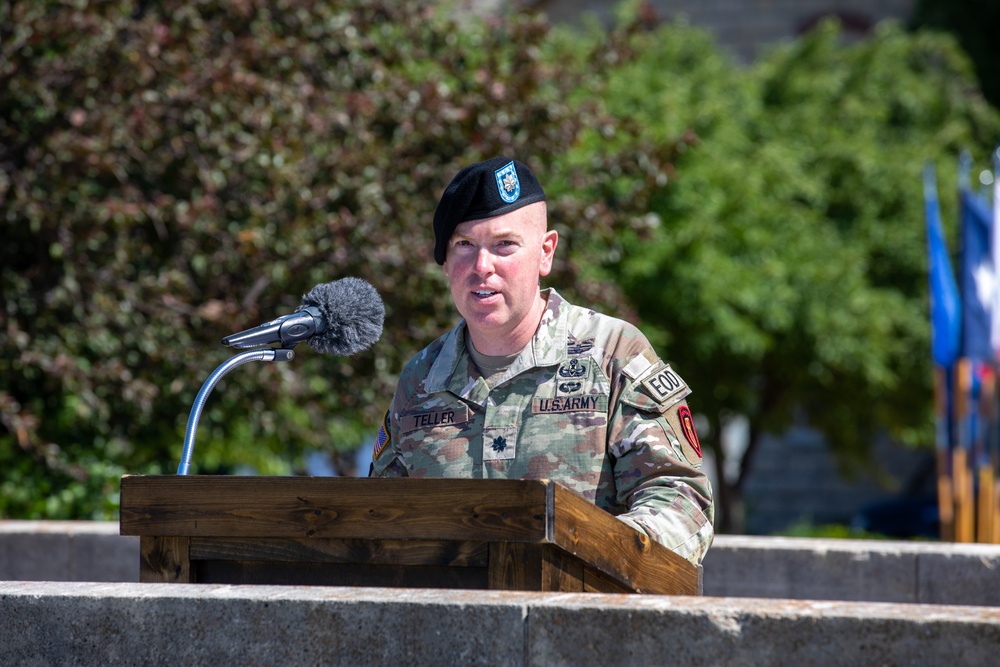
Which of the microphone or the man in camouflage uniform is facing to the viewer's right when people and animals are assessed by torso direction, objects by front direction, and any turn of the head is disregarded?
the microphone

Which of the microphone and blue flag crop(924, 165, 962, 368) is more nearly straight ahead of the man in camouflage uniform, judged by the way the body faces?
the microphone

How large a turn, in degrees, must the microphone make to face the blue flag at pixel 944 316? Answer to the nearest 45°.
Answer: approximately 45° to its left

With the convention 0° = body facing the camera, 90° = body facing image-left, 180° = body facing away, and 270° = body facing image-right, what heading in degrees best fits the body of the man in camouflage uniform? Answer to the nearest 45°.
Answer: approximately 45°

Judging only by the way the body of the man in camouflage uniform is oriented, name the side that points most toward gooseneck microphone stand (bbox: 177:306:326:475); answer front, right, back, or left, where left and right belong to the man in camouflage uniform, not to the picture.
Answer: front

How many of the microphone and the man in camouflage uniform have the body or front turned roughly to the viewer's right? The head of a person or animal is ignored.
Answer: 1

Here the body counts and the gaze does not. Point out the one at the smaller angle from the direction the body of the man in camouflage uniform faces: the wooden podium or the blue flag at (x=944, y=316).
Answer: the wooden podium

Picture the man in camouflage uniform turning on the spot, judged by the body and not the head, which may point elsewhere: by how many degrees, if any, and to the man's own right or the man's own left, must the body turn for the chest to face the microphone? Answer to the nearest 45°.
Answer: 0° — they already face it

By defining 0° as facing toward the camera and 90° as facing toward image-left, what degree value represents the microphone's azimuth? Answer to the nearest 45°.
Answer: approximately 270°
